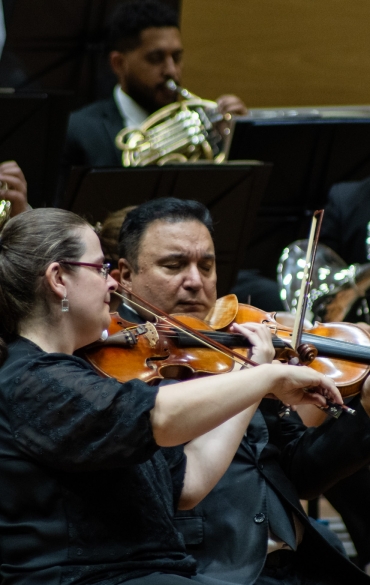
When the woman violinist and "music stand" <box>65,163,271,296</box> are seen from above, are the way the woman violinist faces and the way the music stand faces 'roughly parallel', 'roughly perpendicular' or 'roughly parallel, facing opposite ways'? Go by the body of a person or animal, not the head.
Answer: roughly perpendicular

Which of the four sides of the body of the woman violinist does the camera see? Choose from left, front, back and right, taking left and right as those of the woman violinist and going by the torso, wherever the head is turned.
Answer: right

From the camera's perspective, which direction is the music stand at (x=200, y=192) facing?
away from the camera

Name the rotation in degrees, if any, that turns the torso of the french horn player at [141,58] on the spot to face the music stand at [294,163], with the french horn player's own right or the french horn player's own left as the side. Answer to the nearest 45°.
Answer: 0° — they already face it

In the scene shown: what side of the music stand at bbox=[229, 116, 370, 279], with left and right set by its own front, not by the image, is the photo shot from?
back

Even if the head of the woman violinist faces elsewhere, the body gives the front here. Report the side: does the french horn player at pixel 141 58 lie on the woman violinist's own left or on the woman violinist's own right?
on the woman violinist's own left

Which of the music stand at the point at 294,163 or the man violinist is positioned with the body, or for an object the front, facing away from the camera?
the music stand

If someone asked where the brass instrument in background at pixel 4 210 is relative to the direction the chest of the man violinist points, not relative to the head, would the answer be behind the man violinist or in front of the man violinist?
behind

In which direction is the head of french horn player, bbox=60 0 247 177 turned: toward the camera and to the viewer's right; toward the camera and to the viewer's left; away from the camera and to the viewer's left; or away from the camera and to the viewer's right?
toward the camera and to the viewer's right

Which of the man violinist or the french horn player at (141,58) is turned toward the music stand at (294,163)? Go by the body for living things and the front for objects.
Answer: the french horn player
